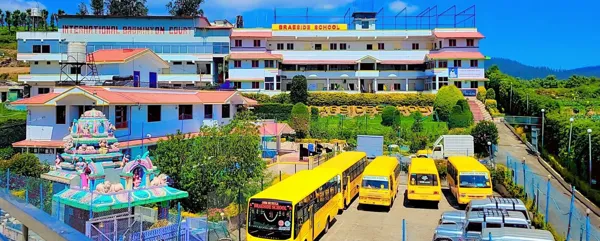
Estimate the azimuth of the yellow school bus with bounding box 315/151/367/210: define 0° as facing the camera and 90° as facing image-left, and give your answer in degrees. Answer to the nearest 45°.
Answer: approximately 45°

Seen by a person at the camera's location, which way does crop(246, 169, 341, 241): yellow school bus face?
facing the viewer and to the left of the viewer

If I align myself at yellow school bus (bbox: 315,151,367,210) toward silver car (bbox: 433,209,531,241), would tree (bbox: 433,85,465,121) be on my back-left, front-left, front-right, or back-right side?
back-left

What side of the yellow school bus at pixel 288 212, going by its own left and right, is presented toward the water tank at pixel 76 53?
right

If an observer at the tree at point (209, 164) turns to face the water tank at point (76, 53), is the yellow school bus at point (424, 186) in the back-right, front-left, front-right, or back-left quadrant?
back-right

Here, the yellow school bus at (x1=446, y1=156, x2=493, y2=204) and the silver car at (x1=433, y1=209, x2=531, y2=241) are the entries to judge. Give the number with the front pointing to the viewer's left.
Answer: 1

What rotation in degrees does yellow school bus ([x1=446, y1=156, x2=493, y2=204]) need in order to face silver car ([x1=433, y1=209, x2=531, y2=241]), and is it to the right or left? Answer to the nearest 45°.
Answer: approximately 45° to its right

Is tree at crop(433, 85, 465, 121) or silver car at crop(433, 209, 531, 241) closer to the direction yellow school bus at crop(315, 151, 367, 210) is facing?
the silver car

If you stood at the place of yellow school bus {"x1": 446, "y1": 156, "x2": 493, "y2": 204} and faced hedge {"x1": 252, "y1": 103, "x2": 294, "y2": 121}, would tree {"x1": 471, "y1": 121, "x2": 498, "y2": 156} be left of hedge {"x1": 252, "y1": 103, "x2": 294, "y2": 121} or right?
right

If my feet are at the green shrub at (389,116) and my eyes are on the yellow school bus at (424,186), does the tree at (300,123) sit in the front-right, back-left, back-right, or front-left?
front-right

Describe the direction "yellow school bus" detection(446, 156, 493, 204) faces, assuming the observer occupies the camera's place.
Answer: facing the viewer and to the right of the viewer

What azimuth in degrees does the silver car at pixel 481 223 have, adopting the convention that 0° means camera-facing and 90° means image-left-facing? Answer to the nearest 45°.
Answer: approximately 90°

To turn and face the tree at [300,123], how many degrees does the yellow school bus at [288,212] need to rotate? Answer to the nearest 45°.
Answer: approximately 135° to its right

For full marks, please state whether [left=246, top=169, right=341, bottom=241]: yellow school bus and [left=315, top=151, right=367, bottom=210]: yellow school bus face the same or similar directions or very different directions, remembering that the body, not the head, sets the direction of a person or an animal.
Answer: same or similar directions

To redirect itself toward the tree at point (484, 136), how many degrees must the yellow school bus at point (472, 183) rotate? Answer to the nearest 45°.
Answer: approximately 135° to its left
